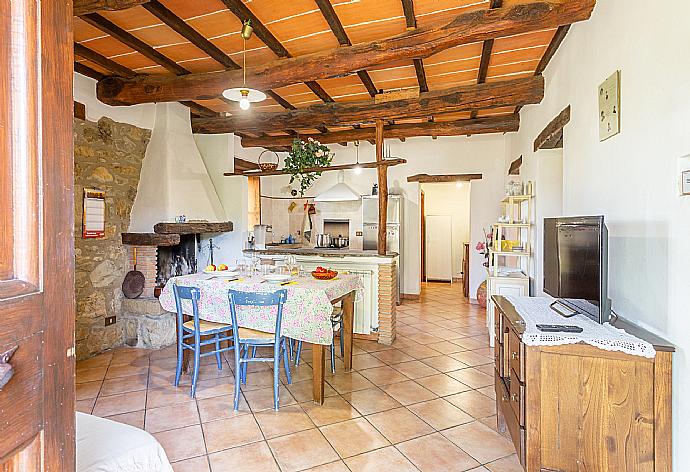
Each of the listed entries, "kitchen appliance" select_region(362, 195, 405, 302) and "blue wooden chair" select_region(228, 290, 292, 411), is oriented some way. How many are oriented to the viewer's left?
0

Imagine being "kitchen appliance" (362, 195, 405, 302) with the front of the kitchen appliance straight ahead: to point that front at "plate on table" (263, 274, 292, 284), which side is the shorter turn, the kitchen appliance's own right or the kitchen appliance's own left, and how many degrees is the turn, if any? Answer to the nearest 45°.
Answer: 0° — it already faces it

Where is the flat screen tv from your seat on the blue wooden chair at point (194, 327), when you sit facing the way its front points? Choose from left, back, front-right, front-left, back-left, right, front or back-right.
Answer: right

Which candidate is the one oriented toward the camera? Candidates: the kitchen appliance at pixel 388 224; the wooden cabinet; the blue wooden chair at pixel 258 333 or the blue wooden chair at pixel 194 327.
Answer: the kitchen appliance

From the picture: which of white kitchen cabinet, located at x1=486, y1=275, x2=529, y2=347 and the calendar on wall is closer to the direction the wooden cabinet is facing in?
the calendar on wall

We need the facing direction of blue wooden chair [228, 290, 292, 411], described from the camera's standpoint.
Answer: facing away from the viewer

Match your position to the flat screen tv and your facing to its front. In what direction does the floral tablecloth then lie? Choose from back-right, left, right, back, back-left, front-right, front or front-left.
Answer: front-right

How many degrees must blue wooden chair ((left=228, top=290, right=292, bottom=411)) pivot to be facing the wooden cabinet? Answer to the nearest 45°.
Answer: approximately 135° to its right

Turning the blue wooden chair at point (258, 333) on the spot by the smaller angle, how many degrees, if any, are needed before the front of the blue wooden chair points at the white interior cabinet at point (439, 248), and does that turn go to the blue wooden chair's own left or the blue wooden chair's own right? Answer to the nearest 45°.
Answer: approximately 45° to the blue wooden chair's own right

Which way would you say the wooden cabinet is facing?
to the viewer's left

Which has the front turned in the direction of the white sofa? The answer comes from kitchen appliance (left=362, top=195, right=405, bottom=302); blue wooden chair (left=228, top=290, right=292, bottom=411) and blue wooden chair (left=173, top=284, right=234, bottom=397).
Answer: the kitchen appliance

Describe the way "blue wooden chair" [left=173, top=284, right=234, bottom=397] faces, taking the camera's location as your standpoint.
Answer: facing away from the viewer and to the right of the viewer

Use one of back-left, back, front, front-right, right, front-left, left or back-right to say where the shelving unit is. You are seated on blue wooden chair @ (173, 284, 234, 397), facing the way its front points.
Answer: front-right

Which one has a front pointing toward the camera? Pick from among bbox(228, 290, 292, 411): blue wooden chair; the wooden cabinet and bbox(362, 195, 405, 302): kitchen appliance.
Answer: the kitchen appliance

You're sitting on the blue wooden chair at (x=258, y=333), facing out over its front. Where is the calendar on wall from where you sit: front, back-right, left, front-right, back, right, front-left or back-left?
front-left

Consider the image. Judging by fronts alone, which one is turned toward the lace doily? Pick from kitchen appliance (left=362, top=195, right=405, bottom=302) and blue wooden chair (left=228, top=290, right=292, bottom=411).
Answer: the kitchen appliance

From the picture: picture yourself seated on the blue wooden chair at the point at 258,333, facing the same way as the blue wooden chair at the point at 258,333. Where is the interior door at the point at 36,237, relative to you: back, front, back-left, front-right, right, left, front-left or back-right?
back

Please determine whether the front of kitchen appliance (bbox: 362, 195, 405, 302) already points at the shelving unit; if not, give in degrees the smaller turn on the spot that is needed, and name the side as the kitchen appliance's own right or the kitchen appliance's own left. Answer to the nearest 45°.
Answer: approximately 45° to the kitchen appliance's own left
